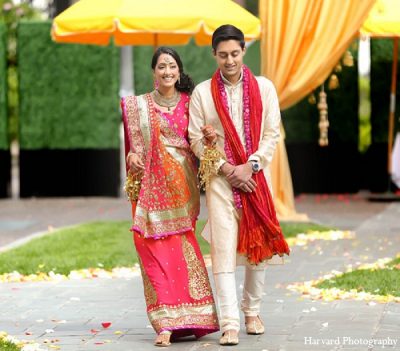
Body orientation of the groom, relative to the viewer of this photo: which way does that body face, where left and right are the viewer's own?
facing the viewer

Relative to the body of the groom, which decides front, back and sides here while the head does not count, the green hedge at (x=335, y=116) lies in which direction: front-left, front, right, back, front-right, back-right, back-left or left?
back

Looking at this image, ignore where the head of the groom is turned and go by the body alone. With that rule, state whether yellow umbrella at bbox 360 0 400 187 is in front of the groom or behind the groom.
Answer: behind

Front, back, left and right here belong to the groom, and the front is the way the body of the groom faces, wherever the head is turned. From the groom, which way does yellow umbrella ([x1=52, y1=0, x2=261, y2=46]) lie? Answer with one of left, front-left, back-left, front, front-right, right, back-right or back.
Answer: back

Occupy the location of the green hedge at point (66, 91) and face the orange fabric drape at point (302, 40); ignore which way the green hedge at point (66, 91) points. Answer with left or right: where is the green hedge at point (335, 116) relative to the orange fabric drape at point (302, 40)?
left

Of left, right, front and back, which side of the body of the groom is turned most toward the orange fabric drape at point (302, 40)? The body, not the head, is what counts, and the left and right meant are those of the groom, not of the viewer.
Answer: back

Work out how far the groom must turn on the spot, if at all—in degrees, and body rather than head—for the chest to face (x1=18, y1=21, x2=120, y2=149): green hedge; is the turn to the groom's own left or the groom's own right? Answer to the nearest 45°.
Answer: approximately 180°

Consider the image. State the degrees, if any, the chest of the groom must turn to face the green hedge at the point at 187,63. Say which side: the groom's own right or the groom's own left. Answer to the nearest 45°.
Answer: approximately 180°

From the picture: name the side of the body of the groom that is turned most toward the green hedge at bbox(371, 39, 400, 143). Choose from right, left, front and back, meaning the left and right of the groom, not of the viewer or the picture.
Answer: back

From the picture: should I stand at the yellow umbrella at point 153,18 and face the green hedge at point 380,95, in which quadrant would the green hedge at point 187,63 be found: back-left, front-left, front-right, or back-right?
front-left
